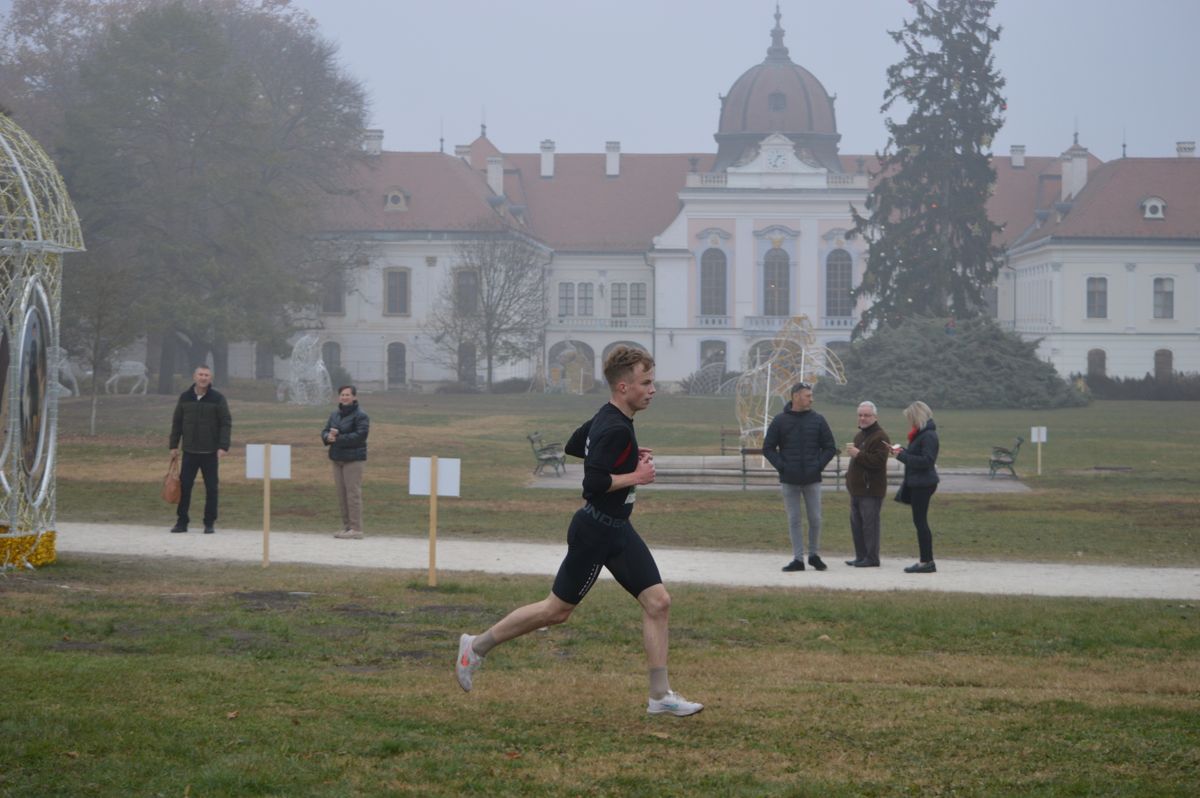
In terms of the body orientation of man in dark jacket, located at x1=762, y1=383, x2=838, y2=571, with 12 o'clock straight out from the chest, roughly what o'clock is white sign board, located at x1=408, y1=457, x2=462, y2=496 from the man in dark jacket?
The white sign board is roughly at 2 o'clock from the man in dark jacket.

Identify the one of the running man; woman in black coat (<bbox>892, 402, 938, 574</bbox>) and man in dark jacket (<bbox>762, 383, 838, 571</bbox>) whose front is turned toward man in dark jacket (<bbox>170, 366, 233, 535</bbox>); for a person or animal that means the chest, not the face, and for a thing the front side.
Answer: the woman in black coat

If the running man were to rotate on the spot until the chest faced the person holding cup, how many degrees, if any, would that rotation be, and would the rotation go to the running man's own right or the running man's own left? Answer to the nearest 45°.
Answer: approximately 90° to the running man's own left

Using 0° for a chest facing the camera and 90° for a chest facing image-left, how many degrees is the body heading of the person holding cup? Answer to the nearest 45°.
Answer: approximately 45°

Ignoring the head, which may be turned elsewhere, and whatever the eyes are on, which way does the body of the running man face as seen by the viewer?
to the viewer's right

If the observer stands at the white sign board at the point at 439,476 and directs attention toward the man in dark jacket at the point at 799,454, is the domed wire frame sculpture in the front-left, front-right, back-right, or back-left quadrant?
back-left

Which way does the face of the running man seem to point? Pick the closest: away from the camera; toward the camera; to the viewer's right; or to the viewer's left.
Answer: to the viewer's right

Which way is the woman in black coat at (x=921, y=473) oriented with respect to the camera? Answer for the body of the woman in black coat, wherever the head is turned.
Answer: to the viewer's left

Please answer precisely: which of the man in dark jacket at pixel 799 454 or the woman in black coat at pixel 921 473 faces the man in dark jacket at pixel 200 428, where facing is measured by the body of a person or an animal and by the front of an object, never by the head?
the woman in black coat

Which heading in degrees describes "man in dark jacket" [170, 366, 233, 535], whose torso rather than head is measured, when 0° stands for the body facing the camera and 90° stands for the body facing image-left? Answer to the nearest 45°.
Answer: approximately 0°

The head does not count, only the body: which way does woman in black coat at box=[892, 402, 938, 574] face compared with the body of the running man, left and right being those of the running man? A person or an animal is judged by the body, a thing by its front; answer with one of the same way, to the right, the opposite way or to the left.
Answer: the opposite way

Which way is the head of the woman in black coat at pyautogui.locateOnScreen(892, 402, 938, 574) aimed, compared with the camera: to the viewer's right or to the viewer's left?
to the viewer's left

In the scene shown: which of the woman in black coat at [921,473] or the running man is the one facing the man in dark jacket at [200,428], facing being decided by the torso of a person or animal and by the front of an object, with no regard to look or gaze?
the woman in black coat
